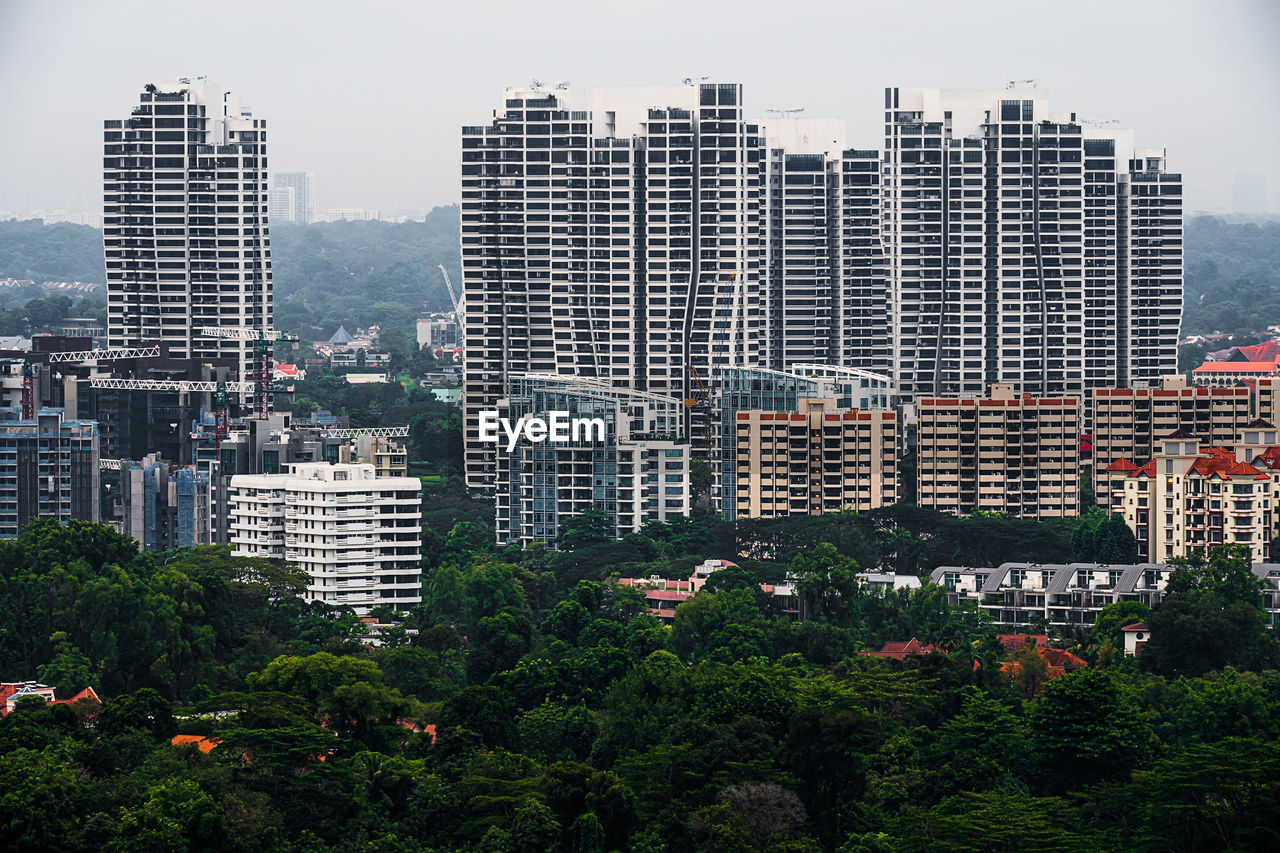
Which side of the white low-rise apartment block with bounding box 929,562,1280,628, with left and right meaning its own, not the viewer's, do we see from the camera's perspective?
front

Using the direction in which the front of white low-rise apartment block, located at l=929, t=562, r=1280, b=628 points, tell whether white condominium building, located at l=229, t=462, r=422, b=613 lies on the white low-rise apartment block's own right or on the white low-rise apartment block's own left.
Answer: on the white low-rise apartment block's own right

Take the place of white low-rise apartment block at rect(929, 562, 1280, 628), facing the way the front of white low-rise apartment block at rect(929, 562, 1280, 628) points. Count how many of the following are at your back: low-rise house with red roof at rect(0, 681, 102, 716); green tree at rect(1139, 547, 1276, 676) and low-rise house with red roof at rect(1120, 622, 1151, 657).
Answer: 0

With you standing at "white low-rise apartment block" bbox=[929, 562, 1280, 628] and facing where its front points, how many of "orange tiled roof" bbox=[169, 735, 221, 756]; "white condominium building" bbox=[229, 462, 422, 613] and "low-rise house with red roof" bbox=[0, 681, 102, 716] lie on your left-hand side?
0

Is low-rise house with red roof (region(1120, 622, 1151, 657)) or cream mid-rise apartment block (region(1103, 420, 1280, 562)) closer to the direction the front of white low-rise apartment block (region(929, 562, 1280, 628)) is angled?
the low-rise house with red roof

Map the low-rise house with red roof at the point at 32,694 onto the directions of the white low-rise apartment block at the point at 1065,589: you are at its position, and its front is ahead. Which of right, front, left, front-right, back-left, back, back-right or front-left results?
front-right

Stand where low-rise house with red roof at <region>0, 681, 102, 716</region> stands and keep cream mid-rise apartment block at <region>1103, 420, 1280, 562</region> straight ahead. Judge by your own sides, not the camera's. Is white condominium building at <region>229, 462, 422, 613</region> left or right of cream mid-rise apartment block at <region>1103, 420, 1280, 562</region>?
left

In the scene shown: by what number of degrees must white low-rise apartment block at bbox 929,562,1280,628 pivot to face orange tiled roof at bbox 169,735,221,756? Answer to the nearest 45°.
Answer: approximately 45° to its right

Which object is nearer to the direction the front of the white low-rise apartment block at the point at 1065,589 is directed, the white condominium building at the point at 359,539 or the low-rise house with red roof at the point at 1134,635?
the low-rise house with red roof
